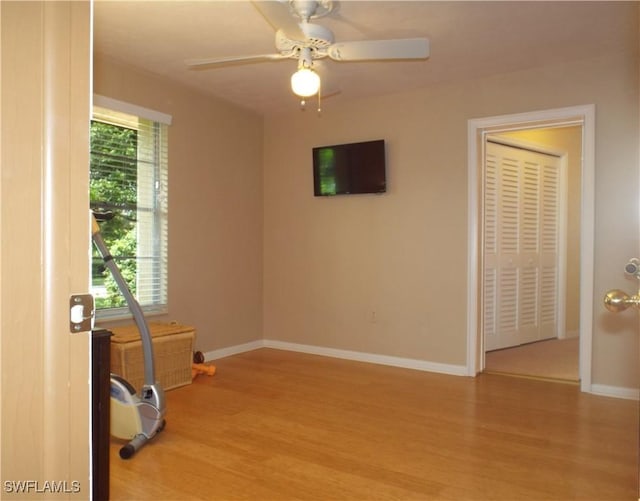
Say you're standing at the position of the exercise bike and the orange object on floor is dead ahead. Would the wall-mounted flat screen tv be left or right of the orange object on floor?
right

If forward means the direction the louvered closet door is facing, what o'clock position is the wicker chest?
The wicker chest is roughly at 3 o'clock from the louvered closet door.

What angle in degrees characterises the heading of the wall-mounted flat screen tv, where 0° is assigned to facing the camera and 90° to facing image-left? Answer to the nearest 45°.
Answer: approximately 45°

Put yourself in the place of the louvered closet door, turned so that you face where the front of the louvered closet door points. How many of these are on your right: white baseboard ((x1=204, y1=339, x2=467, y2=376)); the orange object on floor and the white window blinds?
3

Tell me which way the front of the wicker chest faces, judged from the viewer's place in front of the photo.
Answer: facing the viewer and to the right of the viewer

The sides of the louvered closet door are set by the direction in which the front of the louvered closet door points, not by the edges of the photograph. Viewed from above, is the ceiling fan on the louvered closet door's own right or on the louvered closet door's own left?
on the louvered closet door's own right

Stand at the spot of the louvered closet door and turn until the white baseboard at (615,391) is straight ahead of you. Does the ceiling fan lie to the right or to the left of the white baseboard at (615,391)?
right

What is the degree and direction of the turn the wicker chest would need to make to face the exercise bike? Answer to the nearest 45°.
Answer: approximately 45° to its right
